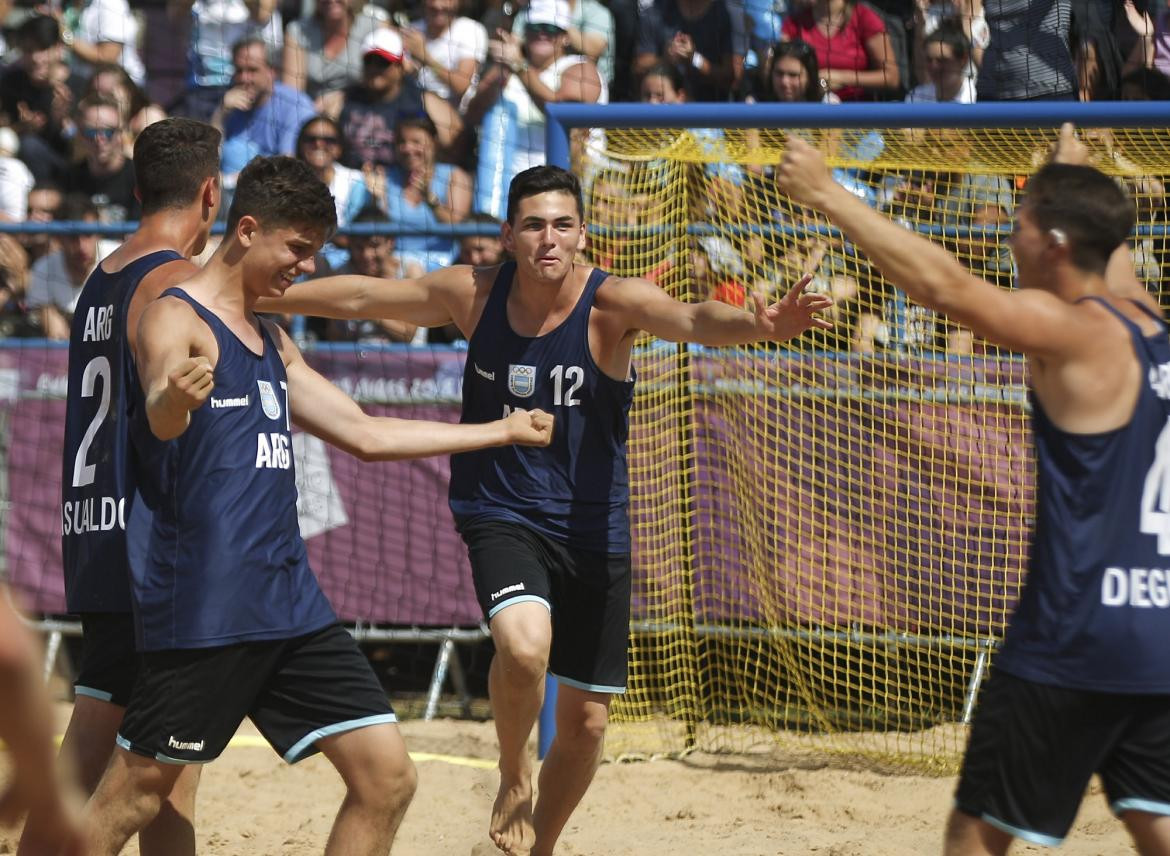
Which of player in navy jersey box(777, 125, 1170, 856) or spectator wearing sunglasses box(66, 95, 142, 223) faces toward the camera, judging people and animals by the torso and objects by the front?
the spectator wearing sunglasses

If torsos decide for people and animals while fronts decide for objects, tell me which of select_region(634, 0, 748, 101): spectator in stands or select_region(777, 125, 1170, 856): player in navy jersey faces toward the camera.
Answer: the spectator in stands

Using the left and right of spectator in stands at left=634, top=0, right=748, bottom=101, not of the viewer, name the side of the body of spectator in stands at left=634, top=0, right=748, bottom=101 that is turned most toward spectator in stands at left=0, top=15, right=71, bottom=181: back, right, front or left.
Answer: right

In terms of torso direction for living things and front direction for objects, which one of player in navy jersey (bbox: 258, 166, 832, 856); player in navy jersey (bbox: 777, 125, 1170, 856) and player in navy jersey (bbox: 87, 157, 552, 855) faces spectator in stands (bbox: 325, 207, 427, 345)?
player in navy jersey (bbox: 777, 125, 1170, 856)

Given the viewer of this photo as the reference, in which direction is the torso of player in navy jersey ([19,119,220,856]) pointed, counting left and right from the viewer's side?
facing away from the viewer and to the right of the viewer

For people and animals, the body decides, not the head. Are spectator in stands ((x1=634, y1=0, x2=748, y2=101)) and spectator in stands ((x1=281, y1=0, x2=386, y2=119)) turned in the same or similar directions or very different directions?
same or similar directions

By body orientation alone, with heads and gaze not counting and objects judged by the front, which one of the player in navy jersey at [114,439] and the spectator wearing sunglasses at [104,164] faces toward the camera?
the spectator wearing sunglasses

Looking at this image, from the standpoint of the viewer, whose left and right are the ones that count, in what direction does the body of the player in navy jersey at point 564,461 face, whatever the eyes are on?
facing the viewer

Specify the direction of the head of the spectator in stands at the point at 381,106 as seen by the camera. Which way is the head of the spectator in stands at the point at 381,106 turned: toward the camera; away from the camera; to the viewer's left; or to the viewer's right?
toward the camera

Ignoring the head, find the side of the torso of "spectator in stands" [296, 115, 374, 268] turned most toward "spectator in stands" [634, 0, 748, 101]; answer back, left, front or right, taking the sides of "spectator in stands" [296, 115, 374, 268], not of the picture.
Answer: left

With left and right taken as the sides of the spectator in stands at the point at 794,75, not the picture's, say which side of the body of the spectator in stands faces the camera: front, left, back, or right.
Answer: front

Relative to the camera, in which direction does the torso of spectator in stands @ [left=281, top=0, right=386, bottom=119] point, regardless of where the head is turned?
toward the camera

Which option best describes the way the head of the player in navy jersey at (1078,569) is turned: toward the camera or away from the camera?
away from the camera

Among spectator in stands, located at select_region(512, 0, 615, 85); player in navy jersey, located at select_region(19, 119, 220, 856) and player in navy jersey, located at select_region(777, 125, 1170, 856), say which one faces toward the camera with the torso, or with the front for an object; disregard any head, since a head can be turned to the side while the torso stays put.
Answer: the spectator in stands

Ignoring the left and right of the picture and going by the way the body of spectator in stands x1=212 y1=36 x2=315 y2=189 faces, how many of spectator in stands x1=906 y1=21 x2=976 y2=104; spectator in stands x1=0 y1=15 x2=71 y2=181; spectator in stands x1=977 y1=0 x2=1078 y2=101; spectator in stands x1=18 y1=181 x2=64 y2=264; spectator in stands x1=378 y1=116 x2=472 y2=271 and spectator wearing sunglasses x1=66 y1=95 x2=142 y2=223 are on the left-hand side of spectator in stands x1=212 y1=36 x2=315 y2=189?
3

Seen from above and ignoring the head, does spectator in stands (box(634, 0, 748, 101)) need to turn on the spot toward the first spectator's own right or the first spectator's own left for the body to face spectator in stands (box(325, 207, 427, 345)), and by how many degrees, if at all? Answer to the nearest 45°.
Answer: approximately 45° to the first spectator's own right

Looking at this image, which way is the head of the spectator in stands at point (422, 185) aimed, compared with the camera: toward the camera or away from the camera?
toward the camera

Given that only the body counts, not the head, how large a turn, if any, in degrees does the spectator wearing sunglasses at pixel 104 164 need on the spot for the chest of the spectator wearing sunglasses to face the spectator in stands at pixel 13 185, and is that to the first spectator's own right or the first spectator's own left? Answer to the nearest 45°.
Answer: approximately 135° to the first spectator's own right
